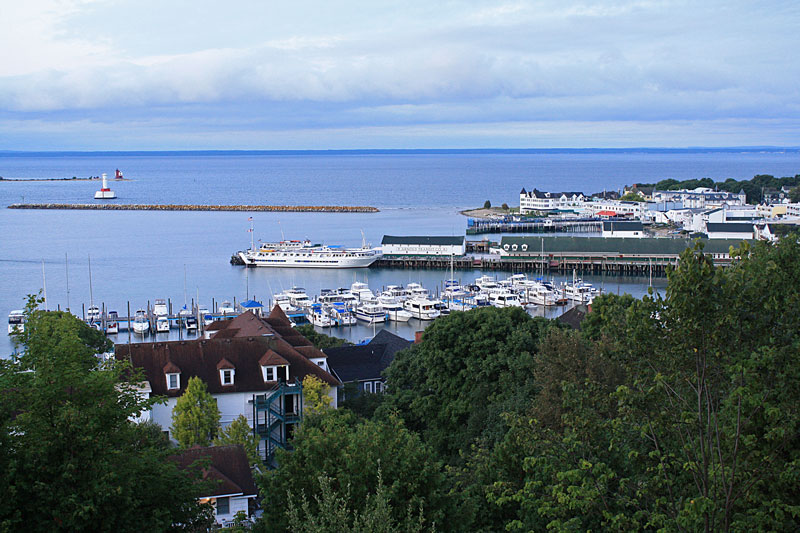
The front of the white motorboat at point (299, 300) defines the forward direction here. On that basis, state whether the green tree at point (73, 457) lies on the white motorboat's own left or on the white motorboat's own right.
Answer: on the white motorboat's own right

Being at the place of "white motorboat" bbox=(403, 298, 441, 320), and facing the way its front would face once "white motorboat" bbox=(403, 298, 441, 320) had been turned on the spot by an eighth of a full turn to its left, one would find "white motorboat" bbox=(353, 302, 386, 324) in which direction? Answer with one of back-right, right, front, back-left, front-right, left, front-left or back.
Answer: back

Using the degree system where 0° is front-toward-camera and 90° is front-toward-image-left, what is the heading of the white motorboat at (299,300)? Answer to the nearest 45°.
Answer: approximately 315°

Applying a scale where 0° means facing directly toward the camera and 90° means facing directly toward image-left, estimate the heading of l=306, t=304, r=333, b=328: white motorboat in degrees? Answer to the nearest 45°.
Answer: approximately 315°

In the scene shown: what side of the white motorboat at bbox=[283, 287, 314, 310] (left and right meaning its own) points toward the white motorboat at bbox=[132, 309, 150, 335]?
right

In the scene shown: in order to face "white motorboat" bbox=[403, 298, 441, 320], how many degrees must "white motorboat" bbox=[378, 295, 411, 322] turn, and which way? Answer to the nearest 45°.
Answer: approximately 45° to its left

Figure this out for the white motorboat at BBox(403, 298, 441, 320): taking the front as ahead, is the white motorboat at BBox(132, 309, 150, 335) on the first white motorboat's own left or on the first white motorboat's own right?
on the first white motorboat's own right
